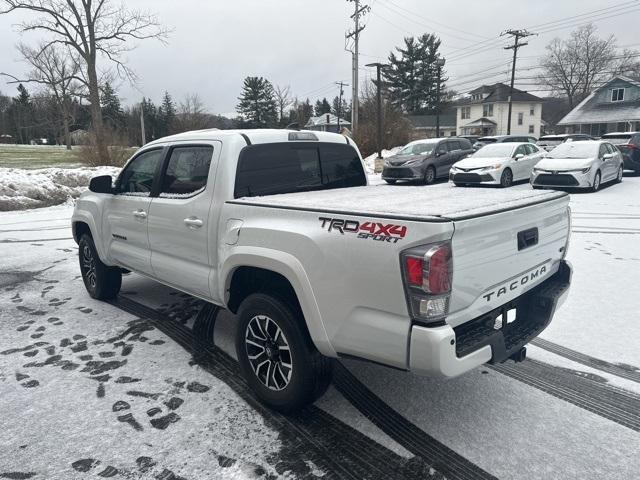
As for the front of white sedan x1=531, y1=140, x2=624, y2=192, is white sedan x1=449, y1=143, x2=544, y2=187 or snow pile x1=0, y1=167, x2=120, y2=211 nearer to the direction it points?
the snow pile

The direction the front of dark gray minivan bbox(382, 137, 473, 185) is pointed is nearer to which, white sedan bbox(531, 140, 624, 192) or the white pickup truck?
the white pickup truck

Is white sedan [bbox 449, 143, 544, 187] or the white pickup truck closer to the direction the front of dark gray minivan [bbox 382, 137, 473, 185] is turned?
the white pickup truck

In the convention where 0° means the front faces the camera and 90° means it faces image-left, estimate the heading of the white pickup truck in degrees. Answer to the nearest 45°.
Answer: approximately 135°

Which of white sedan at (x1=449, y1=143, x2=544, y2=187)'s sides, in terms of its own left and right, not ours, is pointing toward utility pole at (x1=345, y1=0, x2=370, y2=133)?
right

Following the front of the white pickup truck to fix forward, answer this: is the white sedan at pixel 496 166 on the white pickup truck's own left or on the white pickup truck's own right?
on the white pickup truck's own right

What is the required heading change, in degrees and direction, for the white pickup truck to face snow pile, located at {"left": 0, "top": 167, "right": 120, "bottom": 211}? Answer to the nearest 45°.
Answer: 0° — it already faces it

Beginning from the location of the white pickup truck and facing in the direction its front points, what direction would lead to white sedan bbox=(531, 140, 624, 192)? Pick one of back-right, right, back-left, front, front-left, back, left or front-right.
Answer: right

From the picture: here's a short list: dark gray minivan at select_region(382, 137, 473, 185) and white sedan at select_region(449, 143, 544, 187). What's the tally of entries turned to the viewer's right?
0

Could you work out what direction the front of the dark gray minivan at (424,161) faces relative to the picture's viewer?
facing the viewer and to the left of the viewer

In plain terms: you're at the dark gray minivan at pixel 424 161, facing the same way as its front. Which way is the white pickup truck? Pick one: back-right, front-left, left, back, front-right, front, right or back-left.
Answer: front-left

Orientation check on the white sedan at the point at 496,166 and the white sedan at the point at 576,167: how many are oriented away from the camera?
0

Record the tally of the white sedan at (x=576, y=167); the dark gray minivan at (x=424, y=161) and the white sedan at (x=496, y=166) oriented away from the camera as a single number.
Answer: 0

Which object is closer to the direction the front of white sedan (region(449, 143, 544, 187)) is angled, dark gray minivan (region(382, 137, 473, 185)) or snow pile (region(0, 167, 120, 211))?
the snow pile

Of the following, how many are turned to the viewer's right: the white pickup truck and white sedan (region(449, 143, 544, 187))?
0
